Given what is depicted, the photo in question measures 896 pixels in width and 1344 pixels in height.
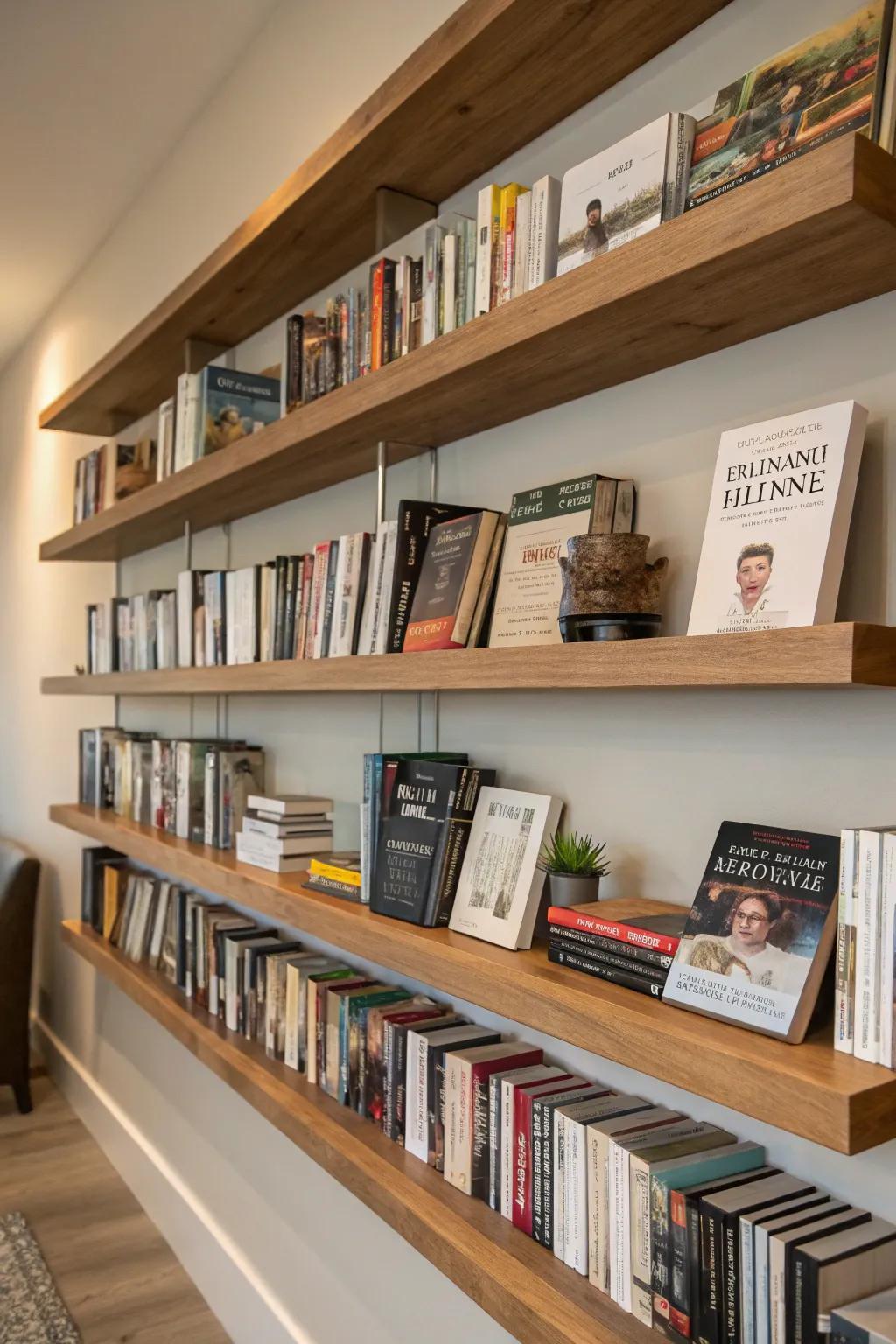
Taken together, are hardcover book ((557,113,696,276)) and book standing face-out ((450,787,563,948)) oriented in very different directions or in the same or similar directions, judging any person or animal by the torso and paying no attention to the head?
same or similar directions

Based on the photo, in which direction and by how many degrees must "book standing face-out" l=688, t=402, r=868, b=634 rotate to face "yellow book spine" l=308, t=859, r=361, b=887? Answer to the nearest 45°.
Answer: approximately 90° to its right

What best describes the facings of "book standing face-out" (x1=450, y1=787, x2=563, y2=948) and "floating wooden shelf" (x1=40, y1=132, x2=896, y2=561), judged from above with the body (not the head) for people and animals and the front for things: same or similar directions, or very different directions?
same or similar directions

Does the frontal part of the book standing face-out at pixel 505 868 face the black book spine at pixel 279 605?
no

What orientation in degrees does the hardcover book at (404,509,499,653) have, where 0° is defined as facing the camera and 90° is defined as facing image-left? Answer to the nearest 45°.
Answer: approximately 45°

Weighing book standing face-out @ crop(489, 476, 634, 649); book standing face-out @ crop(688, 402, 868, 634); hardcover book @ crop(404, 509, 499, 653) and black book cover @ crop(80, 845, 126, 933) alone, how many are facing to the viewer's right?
0

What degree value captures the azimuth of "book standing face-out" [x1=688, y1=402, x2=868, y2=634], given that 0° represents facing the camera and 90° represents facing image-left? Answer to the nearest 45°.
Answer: approximately 45°

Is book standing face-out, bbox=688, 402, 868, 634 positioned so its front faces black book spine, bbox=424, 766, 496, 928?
no

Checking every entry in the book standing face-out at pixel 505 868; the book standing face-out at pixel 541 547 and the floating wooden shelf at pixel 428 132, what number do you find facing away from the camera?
0

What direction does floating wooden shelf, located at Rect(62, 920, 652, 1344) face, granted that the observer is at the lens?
facing the viewer and to the left of the viewer

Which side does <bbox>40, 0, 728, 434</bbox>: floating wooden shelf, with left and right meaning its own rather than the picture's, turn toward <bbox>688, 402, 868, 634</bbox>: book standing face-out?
left

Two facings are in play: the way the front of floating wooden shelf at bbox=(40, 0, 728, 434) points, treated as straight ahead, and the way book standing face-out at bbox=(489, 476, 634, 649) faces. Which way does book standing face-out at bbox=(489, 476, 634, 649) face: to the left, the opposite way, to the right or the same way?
the same way

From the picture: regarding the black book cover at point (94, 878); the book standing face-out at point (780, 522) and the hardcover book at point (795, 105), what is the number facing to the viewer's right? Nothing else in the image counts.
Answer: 0

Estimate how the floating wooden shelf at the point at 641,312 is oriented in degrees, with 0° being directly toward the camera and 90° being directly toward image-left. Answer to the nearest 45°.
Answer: approximately 45°

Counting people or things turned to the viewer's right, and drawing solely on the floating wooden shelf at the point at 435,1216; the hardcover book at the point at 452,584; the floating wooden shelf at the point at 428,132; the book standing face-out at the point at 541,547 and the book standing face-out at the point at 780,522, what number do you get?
0

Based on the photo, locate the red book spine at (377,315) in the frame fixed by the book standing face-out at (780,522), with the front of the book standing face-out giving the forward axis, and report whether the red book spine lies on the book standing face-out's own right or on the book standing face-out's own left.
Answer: on the book standing face-out's own right
